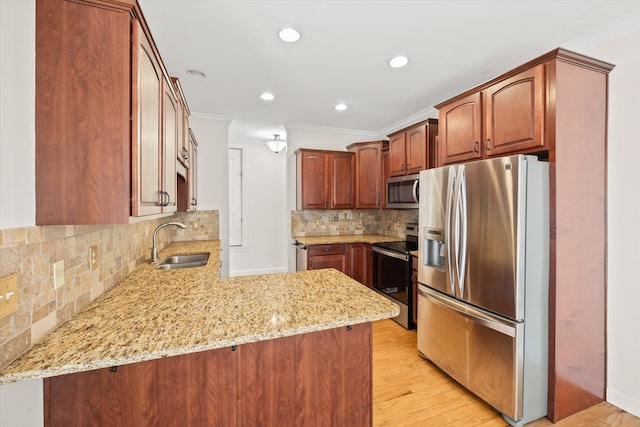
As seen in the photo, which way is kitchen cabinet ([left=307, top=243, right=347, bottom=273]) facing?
toward the camera

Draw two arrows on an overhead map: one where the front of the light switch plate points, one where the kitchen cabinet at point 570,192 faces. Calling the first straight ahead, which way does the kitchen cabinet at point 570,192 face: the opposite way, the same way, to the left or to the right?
the opposite way

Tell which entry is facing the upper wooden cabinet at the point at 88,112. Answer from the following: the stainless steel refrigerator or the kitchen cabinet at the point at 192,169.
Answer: the stainless steel refrigerator

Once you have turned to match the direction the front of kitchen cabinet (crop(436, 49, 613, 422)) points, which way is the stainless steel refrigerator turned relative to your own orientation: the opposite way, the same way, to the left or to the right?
the same way

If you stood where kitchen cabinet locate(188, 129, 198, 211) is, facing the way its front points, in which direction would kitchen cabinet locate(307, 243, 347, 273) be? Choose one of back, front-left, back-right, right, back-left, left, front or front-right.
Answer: front

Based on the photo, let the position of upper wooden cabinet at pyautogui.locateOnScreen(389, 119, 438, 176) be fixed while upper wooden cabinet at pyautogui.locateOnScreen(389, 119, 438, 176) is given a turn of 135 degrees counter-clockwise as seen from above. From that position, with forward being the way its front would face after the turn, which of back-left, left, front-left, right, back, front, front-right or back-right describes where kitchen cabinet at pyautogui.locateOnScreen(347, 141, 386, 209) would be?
back-left

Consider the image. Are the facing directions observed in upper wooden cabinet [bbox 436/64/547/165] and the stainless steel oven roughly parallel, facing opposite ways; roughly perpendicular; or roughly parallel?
roughly parallel

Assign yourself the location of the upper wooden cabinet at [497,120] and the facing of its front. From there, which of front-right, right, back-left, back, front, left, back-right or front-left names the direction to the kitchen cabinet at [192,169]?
front-right

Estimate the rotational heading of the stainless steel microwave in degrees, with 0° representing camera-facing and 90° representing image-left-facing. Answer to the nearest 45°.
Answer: approximately 45°

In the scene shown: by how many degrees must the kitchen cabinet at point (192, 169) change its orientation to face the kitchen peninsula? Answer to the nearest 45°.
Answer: approximately 90° to its right

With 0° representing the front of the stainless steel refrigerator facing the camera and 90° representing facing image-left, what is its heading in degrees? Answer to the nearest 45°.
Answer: approximately 45°

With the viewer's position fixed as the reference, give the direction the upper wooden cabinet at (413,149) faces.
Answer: facing the viewer and to the left of the viewer

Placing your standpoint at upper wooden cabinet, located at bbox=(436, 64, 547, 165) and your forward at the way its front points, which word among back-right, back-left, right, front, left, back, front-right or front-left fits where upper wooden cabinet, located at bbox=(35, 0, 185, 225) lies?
front

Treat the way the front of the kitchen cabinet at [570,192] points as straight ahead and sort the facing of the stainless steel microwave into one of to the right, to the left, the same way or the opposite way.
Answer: the same way

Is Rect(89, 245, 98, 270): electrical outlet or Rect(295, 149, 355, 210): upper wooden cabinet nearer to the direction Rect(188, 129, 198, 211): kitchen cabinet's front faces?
the upper wooden cabinet

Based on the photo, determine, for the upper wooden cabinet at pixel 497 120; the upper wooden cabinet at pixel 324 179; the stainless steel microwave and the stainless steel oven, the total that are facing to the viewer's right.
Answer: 0

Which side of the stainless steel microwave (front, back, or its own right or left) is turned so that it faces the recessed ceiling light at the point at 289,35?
front

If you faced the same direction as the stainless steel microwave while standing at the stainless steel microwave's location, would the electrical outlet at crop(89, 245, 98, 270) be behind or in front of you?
in front

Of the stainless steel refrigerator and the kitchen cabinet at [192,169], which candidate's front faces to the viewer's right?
the kitchen cabinet

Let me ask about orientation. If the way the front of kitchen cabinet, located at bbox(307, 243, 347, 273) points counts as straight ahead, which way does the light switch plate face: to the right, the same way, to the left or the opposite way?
to the left
